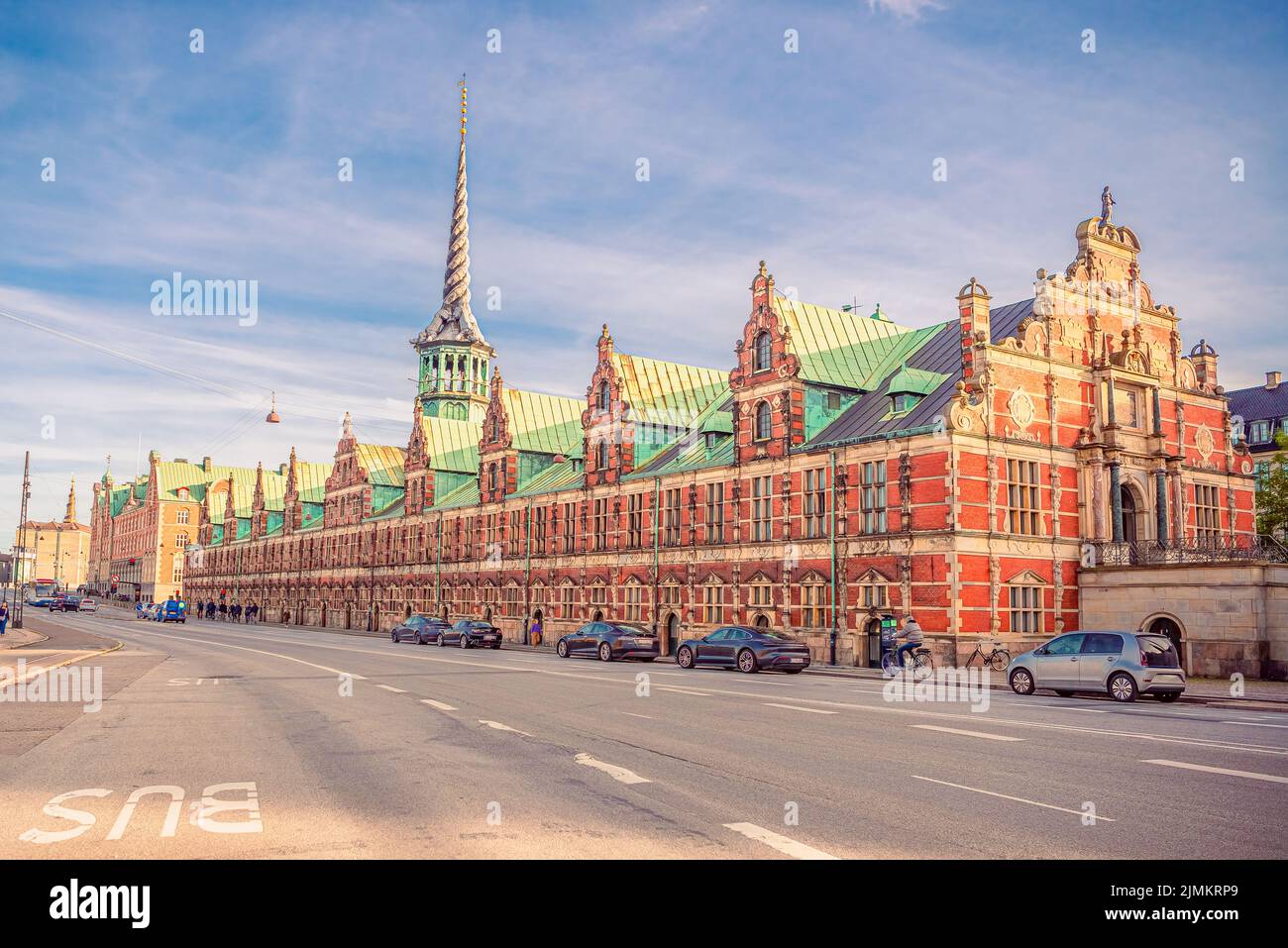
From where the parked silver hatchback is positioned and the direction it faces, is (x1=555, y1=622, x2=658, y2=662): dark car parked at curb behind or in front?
in front

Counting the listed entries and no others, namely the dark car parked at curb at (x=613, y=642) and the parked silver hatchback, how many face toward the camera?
0

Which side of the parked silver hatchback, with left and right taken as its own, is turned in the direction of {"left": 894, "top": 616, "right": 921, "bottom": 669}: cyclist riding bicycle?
front

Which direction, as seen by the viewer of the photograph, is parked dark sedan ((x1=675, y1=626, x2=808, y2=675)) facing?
facing away from the viewer and to the left of the viewer

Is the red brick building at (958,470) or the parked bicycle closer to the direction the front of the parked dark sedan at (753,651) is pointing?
the red brick building

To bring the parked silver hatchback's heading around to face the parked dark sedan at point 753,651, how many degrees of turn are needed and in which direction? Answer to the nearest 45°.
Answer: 0° — it already faces it

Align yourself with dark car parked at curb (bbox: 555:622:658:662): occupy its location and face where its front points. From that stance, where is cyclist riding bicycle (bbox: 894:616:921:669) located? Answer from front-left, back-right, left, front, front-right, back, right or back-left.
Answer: back

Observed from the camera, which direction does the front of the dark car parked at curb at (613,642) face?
facing away from the viewer and to the left of the viewer

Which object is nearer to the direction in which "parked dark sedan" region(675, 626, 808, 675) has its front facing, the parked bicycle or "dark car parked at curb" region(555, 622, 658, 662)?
the dark car parked at curb

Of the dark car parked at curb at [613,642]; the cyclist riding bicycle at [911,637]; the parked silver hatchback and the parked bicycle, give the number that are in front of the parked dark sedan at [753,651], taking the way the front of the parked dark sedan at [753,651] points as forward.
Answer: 1

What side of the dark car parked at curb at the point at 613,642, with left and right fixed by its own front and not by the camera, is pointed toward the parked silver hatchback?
back

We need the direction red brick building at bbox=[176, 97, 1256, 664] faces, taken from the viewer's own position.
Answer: facing the viewer and to the right of the viewer

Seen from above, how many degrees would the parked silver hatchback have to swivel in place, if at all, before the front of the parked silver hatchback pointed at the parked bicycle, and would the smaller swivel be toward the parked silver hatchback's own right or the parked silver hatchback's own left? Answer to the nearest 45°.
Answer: approximately 45° to the parked silver hatchback's own right

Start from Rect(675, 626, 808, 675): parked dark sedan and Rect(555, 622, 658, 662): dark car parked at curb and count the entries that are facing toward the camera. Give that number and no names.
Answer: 0

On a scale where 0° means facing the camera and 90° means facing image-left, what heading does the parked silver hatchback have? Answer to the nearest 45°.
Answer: approximately 135°
